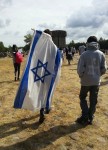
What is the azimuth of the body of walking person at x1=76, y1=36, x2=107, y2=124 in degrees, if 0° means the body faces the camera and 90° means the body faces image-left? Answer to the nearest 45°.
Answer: approximately 180°
